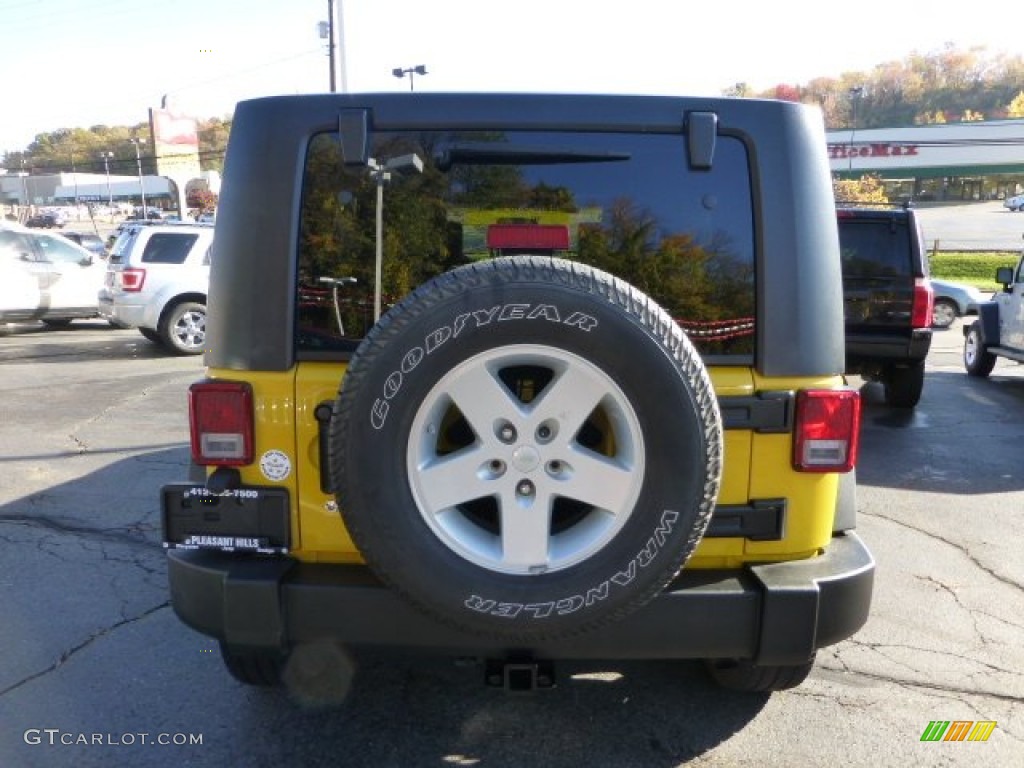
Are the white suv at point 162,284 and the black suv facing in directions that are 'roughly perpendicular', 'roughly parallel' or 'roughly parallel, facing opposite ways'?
roughly parallel

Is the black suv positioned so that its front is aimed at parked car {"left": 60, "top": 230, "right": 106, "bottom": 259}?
no

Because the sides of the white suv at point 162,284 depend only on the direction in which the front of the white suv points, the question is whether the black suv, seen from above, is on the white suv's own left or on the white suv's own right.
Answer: on the white suv's own right

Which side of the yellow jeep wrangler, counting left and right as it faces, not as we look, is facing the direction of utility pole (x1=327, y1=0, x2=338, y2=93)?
front

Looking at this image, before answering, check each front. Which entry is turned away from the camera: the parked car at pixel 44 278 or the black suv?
the black suv

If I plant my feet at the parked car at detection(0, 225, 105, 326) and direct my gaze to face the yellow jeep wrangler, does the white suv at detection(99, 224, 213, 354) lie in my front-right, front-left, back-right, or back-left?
front-left

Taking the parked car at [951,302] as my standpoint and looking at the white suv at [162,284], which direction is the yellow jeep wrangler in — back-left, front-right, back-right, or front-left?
front-left

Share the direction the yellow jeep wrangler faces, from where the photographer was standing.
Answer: facing away from the viewer

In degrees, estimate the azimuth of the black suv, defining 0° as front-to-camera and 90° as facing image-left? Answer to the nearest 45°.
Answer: approximately 180°

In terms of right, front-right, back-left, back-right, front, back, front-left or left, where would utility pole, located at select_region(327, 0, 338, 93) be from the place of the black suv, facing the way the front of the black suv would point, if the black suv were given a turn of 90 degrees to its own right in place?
back-left

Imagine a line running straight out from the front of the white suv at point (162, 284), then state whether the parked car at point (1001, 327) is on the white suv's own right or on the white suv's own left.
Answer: on the white suv's own right

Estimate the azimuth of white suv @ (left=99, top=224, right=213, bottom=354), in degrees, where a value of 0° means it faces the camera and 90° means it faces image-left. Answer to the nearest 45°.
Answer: approximately 225°

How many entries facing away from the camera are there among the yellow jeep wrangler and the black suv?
2
